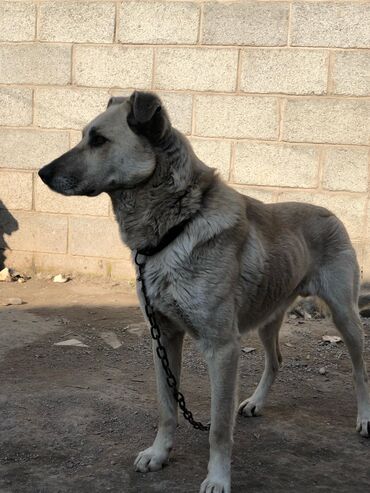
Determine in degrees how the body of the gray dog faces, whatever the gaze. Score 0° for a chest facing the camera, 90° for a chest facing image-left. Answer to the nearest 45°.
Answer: approximately 45°
